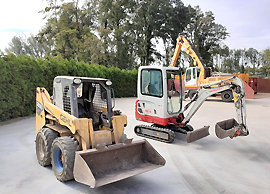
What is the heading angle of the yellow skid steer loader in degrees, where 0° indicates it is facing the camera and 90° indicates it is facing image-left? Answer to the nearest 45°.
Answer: approximately 315°

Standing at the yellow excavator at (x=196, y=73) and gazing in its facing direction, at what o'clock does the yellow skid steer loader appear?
The yellow skid steer loader is roughly at 9 o'clock from the yellow excavator.

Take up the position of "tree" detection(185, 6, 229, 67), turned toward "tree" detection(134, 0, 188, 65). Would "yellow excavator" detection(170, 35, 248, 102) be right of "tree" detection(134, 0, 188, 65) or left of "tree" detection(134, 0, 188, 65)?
left

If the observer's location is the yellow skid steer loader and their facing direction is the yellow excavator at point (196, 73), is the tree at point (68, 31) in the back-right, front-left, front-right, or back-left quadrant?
front-left

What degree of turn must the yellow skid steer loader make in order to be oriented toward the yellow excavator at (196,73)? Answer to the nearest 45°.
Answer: approximately 90° to its left

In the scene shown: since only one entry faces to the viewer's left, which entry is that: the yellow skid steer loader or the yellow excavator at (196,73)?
the yellow excavator

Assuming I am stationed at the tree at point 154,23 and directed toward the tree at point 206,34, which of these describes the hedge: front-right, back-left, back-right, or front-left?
back-right

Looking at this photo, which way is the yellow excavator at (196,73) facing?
to the viewer's left

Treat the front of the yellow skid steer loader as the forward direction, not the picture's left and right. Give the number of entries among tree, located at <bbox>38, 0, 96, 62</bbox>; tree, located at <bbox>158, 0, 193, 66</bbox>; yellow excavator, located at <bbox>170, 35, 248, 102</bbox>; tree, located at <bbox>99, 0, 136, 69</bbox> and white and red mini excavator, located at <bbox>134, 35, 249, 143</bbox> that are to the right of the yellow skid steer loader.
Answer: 0

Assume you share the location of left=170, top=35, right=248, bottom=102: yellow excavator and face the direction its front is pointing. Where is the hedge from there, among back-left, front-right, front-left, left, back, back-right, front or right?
front-left

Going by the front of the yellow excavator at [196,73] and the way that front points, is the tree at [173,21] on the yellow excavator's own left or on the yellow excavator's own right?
on the yellow excavator's own right

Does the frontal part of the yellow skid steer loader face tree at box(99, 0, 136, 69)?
no
